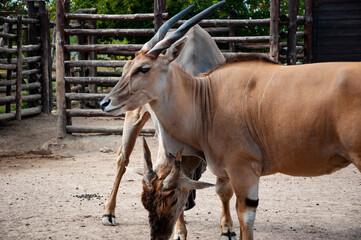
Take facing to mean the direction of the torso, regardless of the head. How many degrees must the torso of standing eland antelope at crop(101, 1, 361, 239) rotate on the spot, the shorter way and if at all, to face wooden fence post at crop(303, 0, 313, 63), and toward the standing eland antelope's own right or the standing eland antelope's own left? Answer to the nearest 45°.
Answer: approximately 90° to the standing eland antelope's own right

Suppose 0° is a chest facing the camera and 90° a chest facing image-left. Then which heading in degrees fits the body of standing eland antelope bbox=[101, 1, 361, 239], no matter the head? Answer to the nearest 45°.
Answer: approximately 90°

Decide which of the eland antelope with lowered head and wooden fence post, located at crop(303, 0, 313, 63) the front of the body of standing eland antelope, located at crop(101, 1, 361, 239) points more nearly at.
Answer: the eland antelope with lowered head
